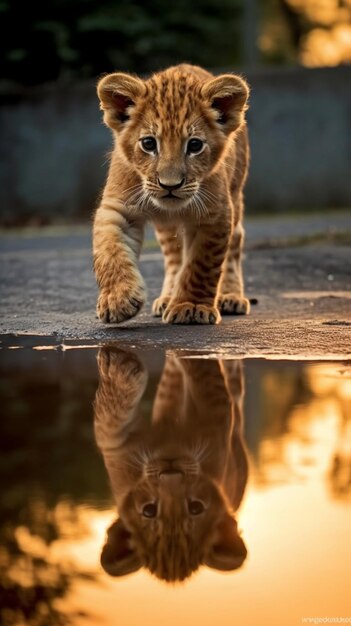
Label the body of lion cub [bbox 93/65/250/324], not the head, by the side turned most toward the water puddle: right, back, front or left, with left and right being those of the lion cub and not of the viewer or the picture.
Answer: front

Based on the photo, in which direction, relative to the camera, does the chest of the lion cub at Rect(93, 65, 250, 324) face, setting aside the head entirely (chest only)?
toward the camera
